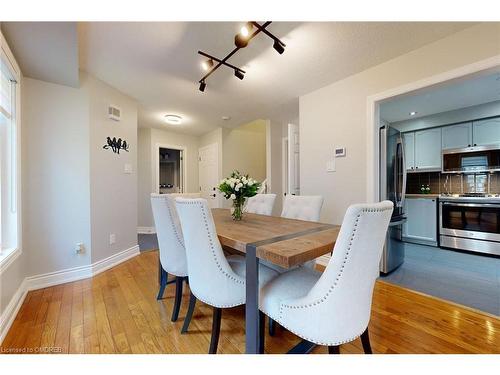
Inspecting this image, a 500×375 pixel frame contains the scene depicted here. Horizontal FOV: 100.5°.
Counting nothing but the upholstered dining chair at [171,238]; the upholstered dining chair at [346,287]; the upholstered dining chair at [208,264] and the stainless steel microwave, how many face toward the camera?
1

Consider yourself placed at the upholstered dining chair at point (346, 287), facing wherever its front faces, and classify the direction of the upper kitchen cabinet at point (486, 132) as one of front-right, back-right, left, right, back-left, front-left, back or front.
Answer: right

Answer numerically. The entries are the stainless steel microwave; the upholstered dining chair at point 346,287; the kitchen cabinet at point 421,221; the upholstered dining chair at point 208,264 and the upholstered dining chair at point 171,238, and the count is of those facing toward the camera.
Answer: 2

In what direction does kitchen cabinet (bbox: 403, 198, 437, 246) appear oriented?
toward the camera

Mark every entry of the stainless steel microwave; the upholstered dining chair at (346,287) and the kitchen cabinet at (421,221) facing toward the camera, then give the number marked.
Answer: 2

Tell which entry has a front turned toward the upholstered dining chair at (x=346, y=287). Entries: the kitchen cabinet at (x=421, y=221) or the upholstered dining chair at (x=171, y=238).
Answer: the kitchen cabinet

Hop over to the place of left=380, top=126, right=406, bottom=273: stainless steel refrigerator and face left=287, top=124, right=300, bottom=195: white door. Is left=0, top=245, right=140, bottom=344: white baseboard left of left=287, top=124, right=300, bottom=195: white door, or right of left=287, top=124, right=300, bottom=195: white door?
left

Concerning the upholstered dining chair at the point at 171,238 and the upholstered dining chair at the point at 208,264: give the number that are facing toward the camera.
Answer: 0

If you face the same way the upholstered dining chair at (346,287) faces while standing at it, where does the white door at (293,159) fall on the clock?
The white door is roughly at 1 o'clock from the upholstered dining chair.

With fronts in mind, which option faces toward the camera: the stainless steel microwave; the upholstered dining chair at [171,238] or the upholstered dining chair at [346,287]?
the stainless steel microwave

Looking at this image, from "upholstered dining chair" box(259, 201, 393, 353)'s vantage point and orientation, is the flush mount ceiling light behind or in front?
in front

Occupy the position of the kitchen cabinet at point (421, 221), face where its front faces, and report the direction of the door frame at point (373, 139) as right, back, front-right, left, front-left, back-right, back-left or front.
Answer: front

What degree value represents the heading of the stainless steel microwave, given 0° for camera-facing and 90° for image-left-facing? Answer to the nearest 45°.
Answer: approximately 0°

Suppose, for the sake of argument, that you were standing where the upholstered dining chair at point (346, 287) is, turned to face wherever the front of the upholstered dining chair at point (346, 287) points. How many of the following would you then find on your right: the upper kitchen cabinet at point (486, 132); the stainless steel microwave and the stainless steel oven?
3
